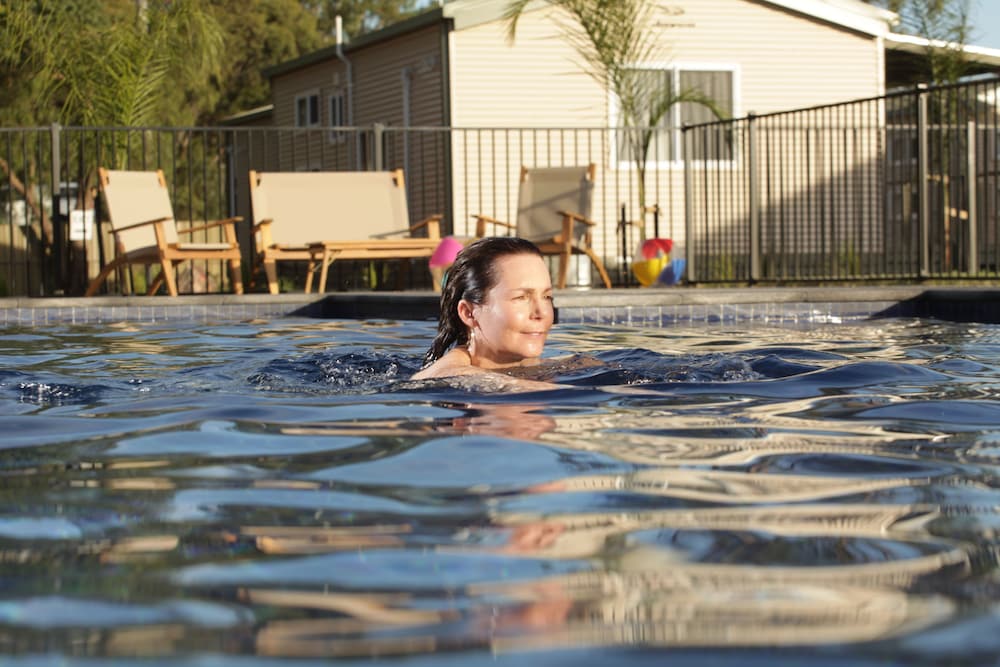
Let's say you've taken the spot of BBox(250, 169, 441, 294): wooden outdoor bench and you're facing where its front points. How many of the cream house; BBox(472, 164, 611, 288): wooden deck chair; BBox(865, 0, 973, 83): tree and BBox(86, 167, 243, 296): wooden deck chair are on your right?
1

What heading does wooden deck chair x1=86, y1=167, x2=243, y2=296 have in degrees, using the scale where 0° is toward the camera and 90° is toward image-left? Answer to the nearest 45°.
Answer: approximately 315°

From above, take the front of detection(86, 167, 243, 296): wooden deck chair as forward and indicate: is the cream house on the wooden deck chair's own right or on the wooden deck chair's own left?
on the wooden deck chair's own left

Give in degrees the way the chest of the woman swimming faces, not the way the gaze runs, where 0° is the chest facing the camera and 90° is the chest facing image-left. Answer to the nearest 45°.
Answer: approximately 315°

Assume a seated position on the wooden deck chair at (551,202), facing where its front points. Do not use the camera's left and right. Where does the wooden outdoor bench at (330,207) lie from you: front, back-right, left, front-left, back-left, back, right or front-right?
front-right

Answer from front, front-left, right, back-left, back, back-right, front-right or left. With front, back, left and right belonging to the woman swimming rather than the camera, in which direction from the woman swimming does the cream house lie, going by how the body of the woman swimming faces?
back-left

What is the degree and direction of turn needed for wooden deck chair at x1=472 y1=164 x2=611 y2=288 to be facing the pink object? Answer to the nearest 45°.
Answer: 0° — it already faces it

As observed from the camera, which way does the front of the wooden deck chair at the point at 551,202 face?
facing the viewer and to the left of the viewer

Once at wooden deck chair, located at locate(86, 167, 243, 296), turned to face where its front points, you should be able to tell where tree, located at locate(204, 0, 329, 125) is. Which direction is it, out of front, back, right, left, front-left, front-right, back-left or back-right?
back-left

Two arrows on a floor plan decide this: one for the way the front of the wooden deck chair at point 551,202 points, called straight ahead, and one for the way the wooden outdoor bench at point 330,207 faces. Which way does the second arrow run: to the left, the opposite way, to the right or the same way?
to the left

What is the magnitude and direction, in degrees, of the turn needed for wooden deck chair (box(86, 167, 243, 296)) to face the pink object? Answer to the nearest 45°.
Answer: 0° — it already faces it

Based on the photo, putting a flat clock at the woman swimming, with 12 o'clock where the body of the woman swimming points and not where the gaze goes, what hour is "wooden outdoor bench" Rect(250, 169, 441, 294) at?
The wooden outdoor bench is roughly at 7 o'clock from the woman swimming.

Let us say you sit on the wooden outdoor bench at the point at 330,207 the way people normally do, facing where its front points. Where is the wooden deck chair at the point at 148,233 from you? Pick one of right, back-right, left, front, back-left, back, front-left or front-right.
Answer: right

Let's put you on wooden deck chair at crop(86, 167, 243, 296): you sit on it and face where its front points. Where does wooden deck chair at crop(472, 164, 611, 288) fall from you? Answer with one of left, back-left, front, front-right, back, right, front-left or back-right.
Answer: front-left

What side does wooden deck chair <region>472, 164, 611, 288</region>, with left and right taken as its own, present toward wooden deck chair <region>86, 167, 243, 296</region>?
front

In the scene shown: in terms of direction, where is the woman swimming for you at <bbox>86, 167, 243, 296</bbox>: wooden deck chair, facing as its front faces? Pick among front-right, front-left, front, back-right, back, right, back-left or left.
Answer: front-right
